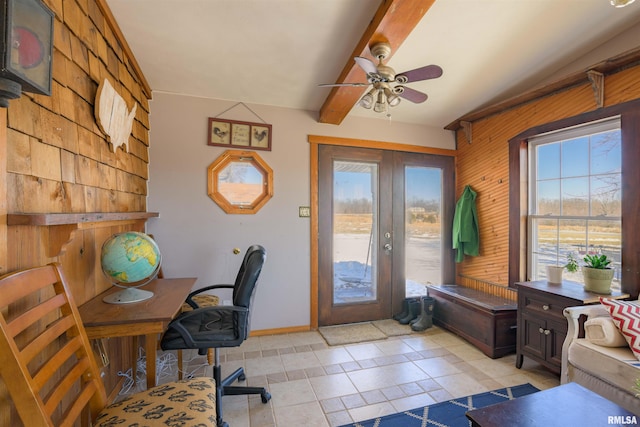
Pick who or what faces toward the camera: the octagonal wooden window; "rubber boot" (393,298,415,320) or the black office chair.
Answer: the octagonal wooden window

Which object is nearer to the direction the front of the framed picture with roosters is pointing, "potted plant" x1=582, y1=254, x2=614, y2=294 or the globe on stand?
the globe on stand

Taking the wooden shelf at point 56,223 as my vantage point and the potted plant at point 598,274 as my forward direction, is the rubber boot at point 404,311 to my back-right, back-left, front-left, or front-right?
front-left

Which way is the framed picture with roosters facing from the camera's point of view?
toward the camera

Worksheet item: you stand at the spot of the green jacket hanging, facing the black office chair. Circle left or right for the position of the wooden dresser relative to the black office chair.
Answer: left

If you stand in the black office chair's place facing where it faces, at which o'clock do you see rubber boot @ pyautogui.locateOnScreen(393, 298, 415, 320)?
The rubber boot is roughly at 5 o'clock from the black office chair.

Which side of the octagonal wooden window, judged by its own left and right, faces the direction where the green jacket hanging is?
left

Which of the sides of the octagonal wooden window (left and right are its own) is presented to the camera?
front

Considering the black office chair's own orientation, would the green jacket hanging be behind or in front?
behind

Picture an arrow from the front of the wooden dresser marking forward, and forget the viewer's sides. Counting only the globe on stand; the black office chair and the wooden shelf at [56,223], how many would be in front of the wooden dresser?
3

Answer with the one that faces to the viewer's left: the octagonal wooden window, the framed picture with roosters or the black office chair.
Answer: the black office chair

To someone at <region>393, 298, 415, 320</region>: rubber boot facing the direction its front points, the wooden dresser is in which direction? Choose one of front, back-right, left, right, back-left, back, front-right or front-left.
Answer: back-left

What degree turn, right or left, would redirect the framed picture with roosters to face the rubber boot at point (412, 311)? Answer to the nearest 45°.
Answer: approximately 90° to its left

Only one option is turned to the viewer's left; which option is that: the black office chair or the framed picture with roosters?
the black office chair

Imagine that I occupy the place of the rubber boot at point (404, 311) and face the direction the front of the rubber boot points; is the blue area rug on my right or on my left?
on my left

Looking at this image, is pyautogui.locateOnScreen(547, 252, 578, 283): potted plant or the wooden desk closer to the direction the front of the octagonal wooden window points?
the wooden desk
